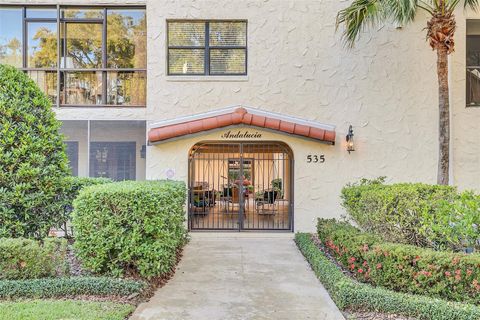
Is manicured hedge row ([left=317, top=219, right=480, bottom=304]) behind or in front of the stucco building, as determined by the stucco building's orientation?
in front

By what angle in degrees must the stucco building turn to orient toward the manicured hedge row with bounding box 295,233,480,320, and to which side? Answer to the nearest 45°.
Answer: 0° — it already faces it

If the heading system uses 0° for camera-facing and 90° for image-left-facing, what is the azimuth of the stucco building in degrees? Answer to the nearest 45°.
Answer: approximately 0°

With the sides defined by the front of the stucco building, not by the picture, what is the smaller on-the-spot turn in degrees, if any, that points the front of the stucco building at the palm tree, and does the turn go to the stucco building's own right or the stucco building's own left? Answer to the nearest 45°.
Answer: approximately 45° to the stucco building's own left

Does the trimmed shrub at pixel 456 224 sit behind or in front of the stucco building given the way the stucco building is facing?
in front

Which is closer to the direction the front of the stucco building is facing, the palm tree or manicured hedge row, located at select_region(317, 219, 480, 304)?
the manicured hedge row
